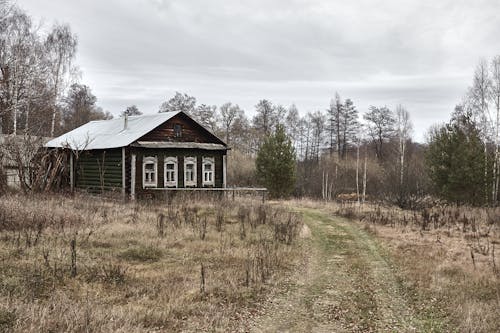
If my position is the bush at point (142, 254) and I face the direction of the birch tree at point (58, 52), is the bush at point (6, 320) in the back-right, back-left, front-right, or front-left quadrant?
back-left

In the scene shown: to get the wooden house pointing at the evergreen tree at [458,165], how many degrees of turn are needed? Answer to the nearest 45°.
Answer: approximately 45° to its left

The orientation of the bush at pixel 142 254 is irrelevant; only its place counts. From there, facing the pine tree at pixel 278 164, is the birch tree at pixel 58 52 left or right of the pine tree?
left

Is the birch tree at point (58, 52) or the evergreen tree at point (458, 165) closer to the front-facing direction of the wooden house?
the evergreen tree

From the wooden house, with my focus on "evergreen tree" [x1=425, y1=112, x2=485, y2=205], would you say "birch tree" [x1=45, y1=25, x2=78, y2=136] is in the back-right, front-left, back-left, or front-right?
back-left

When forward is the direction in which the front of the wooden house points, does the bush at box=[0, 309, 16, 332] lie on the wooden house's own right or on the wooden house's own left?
on the wooden house's own right

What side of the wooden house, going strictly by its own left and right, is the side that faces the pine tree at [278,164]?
left

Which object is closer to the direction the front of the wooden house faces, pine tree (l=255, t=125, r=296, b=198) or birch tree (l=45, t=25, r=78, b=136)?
the pine tree

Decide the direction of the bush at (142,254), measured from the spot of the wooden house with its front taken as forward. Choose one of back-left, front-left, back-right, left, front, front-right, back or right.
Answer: front-right

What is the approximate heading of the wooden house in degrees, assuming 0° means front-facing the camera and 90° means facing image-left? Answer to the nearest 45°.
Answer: approximately 315°
